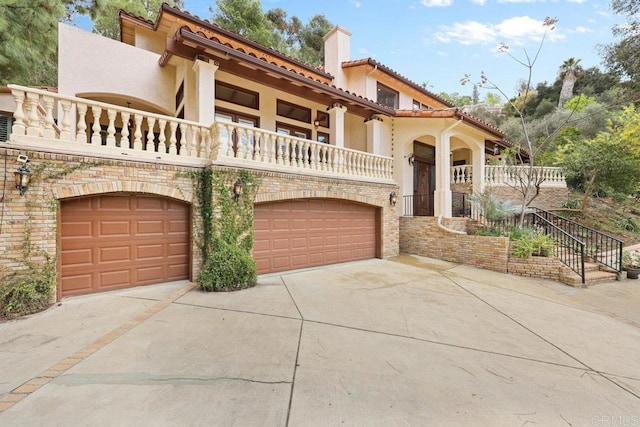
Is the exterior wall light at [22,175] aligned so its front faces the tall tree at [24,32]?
no

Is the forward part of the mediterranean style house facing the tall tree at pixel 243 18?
no

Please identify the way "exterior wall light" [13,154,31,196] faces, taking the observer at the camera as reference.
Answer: facing the viewer

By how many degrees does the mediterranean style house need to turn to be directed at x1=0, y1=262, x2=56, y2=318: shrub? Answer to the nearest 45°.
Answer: approximately 90° to its right

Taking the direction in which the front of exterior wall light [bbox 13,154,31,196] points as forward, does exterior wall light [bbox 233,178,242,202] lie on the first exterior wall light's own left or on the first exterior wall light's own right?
on the first exterior wall light's own left

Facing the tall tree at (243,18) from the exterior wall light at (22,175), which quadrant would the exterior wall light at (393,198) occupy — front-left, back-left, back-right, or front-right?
front-right

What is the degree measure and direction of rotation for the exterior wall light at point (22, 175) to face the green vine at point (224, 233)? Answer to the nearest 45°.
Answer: approximately 90° to its left

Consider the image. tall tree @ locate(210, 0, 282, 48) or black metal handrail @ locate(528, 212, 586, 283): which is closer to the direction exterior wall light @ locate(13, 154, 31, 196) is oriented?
the black metal handrail

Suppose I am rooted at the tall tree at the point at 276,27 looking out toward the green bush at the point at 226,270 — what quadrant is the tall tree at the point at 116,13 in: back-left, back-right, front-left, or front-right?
front-right

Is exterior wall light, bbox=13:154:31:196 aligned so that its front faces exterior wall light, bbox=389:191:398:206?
no
